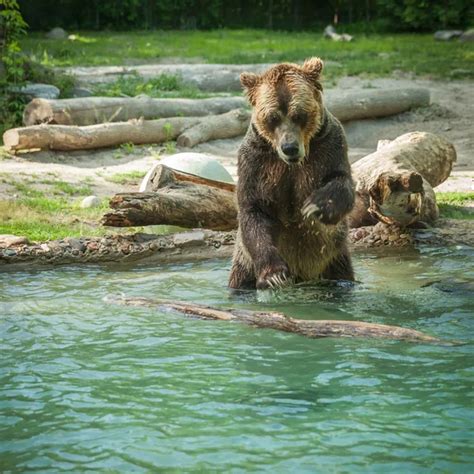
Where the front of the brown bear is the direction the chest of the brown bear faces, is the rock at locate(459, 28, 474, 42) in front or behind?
behind

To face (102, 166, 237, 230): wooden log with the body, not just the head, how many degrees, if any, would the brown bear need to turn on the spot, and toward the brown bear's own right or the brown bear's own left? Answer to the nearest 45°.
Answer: approximately 135° to the brown bear's own right

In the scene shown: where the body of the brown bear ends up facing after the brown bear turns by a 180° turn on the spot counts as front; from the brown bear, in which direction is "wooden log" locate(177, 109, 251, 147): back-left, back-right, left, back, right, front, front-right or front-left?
front

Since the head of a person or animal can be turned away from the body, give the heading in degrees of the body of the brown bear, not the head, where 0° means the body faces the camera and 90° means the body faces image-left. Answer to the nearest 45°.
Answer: approximately 0°

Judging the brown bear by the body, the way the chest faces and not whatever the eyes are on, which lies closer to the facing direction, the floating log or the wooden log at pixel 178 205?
the floating log

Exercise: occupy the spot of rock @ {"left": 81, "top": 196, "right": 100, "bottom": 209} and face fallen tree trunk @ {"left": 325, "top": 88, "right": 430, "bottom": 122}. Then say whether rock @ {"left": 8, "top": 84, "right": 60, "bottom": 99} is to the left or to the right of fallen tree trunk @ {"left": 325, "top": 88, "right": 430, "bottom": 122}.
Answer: left

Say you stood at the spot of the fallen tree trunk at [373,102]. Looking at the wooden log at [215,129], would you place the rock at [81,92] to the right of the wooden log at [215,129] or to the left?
right

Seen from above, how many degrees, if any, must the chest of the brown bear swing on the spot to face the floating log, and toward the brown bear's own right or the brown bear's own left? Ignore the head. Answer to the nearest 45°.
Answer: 0° — it already faces it

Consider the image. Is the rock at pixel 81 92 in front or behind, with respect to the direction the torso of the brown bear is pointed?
behind

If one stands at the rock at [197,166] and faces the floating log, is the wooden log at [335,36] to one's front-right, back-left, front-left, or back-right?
back-left

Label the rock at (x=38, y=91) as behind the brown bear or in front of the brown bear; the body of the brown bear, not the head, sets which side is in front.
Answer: behind
